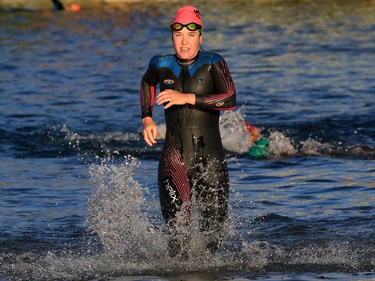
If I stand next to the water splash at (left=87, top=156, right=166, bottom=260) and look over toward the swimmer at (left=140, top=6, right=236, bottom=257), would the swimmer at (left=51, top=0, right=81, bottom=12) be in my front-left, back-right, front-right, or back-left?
back-left

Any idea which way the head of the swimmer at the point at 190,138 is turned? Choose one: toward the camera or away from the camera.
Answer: toward the camera

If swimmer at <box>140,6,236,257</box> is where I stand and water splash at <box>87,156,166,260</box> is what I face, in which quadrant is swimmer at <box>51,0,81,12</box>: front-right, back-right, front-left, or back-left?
front-right

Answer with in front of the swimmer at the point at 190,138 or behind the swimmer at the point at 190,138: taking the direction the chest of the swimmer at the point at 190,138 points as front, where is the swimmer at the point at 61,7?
behind

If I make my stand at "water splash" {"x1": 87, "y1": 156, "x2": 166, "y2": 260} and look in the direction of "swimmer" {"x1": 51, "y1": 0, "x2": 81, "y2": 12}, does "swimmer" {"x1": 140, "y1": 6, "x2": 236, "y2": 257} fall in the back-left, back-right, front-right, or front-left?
back-right

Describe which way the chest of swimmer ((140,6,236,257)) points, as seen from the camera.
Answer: toward the camera

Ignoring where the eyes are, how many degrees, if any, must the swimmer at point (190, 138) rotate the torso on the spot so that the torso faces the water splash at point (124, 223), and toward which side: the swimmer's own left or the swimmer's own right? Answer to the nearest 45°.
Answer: approximately 135° to the swimmer's own right
